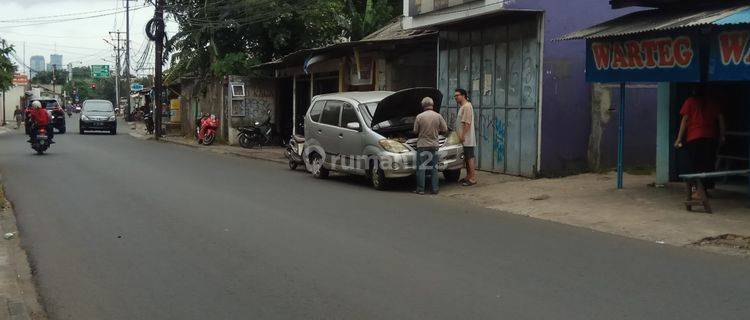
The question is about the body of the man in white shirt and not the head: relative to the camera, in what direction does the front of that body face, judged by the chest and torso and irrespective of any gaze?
to the viewer's left

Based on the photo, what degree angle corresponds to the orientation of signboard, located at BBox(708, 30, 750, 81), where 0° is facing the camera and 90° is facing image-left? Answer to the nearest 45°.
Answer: approximately 0°

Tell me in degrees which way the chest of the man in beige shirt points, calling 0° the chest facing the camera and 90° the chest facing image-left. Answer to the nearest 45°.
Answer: approximately 180°

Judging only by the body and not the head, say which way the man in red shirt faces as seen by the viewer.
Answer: away from the camera

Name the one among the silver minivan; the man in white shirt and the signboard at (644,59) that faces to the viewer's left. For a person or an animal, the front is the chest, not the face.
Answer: the man in white shirt

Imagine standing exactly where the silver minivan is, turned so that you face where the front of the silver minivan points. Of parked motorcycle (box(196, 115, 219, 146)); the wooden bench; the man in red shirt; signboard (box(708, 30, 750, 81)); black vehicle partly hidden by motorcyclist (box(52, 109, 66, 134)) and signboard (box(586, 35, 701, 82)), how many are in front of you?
4

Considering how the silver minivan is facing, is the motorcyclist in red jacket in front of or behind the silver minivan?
behind
